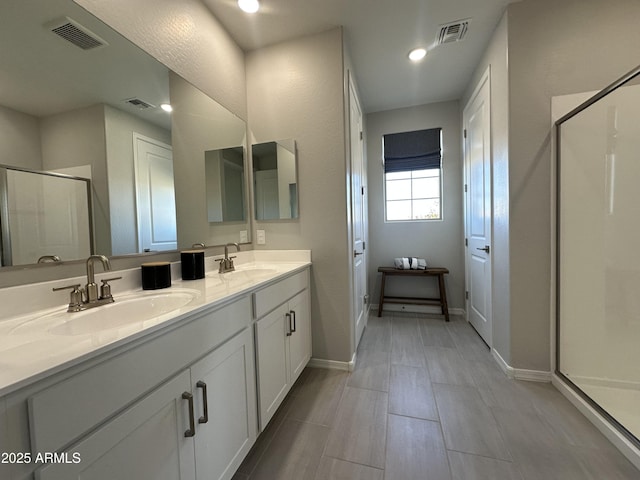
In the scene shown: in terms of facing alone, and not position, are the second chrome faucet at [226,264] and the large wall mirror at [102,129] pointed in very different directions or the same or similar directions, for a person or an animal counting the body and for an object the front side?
same or similar directions

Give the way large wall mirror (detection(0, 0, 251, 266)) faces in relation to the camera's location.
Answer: facing the viewer and to the right of the viewer

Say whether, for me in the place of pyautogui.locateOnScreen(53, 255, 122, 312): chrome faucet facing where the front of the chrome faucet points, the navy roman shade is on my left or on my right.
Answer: on my left

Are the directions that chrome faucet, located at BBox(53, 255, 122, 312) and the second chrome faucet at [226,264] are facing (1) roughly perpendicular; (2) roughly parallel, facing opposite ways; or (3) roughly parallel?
roughly parallel

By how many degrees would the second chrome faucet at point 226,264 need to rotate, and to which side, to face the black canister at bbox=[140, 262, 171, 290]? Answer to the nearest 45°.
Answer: approximately 90° to its right

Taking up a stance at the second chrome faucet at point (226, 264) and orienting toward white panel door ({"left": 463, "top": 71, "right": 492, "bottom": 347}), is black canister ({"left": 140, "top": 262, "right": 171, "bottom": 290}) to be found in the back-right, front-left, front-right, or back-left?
back-right

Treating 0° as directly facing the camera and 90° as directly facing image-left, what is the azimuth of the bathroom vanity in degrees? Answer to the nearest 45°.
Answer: approximately 315°

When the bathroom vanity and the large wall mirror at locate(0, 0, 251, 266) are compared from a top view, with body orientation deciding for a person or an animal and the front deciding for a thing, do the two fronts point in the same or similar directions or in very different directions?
same or similar directions

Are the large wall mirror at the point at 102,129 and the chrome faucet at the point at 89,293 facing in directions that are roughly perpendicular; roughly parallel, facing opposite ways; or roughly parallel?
roughly parallel

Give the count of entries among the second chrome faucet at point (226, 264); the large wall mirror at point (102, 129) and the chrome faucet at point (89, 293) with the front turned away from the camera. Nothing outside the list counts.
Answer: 0
